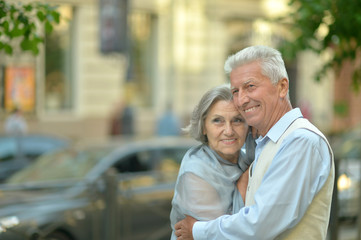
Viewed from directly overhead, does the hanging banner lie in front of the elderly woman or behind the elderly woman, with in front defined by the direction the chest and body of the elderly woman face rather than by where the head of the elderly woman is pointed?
behind

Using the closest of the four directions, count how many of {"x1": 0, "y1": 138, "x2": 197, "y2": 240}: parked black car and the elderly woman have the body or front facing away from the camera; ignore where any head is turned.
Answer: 0

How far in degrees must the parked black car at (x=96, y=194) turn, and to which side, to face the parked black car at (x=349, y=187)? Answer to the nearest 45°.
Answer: approximately 135° to its left

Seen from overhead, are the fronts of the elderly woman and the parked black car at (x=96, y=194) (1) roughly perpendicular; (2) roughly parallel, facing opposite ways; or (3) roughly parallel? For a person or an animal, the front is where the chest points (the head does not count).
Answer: roughly perpendicular

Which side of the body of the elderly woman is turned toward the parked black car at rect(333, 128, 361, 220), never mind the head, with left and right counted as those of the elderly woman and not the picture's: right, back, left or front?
left
